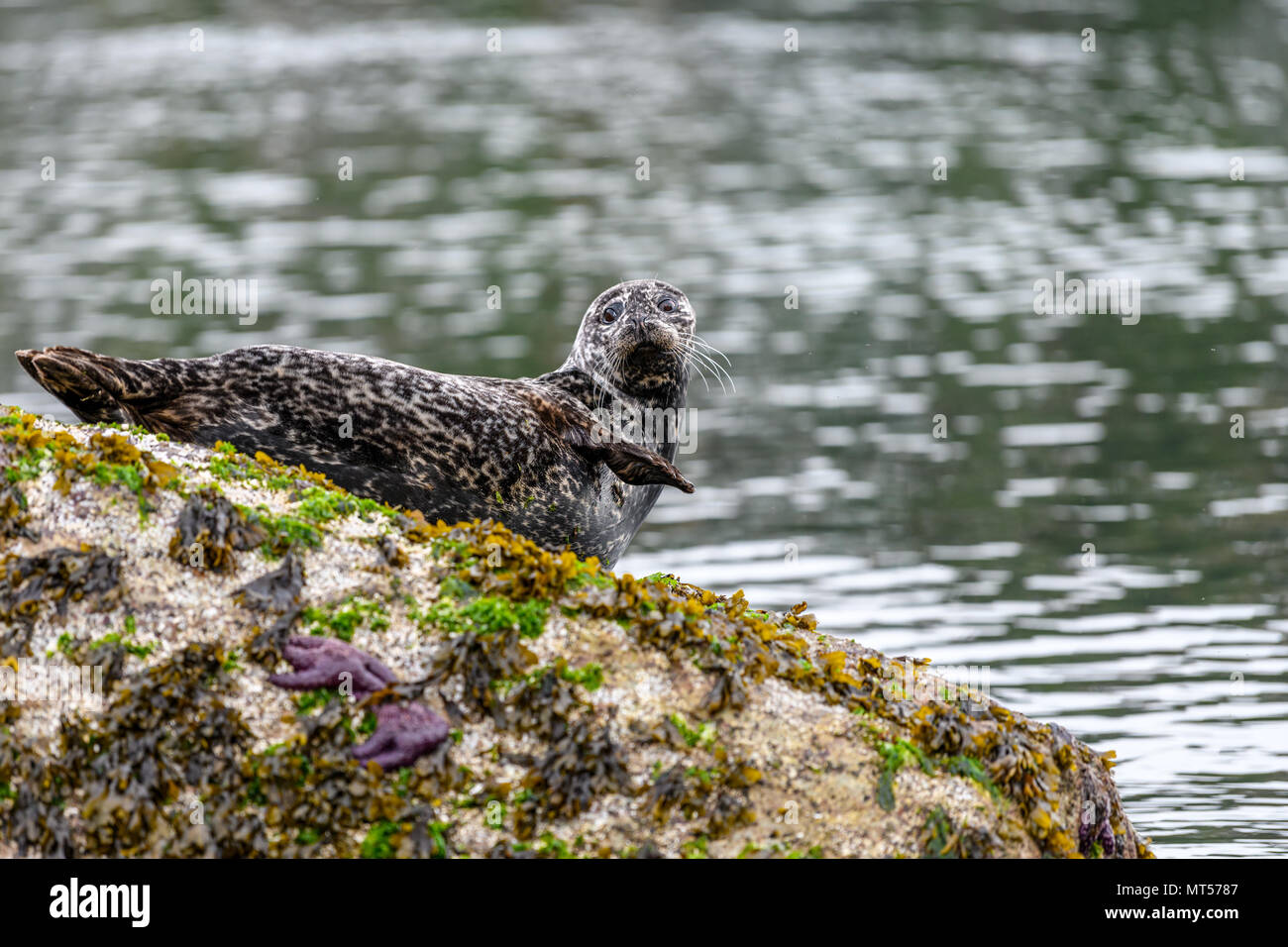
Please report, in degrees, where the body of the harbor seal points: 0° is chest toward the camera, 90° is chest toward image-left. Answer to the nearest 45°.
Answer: approximately 270°
